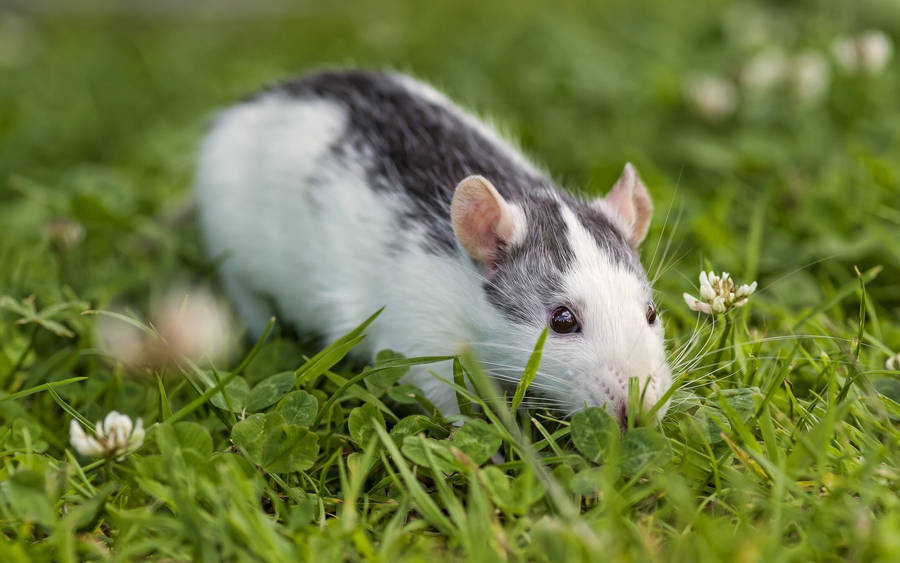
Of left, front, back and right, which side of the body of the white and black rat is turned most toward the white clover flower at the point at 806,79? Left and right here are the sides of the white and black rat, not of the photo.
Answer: left

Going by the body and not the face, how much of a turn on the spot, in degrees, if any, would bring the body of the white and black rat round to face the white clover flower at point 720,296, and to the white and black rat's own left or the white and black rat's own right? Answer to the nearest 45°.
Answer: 0° — it already faces it

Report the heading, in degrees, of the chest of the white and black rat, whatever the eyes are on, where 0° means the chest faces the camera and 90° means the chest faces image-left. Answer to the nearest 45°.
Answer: approximately 315°

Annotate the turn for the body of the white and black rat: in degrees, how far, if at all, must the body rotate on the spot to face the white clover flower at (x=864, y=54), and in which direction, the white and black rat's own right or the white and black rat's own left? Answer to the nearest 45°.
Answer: approximately 90° to the white and black rat's own left

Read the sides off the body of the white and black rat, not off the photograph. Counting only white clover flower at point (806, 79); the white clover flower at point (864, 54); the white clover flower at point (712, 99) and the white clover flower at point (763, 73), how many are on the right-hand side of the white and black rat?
0

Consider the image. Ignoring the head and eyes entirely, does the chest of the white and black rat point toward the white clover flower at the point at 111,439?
no

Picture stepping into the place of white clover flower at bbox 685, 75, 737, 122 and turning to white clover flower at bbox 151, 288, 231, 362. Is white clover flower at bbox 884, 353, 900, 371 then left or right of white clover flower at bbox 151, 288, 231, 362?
left

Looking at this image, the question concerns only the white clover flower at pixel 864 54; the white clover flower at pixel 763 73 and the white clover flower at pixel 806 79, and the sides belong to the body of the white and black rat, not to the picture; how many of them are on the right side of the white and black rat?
0

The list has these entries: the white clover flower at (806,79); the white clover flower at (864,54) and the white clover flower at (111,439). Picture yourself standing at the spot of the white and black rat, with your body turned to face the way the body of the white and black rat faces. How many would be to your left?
2

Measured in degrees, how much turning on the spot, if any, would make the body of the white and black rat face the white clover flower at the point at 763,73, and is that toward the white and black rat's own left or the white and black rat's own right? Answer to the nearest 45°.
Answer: approximately 90° to the white and black rat's own left
